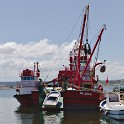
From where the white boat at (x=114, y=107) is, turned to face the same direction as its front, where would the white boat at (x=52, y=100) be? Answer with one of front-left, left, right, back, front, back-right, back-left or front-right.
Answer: front

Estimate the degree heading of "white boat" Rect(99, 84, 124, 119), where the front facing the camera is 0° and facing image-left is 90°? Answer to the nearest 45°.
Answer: approximately 45°
